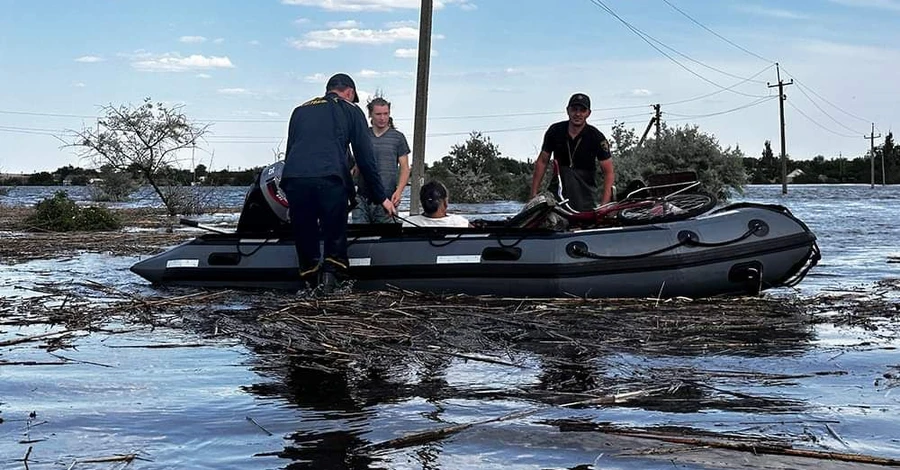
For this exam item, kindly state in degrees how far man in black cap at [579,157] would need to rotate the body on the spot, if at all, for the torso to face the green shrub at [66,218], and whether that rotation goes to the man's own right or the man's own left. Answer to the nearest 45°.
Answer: approximately 135° to the man's own right

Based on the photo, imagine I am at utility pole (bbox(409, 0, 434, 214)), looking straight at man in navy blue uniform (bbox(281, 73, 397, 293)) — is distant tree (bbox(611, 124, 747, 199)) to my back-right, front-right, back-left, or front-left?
back-left

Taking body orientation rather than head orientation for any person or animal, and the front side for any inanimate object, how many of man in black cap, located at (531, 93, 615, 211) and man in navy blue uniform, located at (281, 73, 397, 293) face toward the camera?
1

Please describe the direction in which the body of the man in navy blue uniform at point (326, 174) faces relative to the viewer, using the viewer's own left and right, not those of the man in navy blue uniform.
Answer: facing away from the viewer and to the right of the viewer

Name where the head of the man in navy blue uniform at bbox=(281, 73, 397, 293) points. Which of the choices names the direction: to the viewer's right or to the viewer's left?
to the viewer's right

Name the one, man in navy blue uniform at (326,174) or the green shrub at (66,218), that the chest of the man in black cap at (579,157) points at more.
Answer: the man in navy blue uniform

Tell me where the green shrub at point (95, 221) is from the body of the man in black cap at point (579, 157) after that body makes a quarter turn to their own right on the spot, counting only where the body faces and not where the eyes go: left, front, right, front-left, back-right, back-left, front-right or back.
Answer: front-right

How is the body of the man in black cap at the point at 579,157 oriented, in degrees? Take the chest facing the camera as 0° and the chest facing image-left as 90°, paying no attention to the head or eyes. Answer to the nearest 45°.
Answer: approximately 0°

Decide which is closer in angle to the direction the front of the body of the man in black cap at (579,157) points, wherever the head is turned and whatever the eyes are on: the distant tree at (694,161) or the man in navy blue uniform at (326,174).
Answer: the man in navy blue uniform
